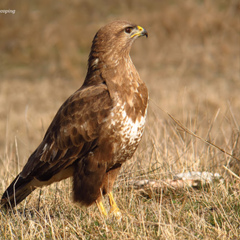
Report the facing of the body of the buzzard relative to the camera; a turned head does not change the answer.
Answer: to the viewer's right
